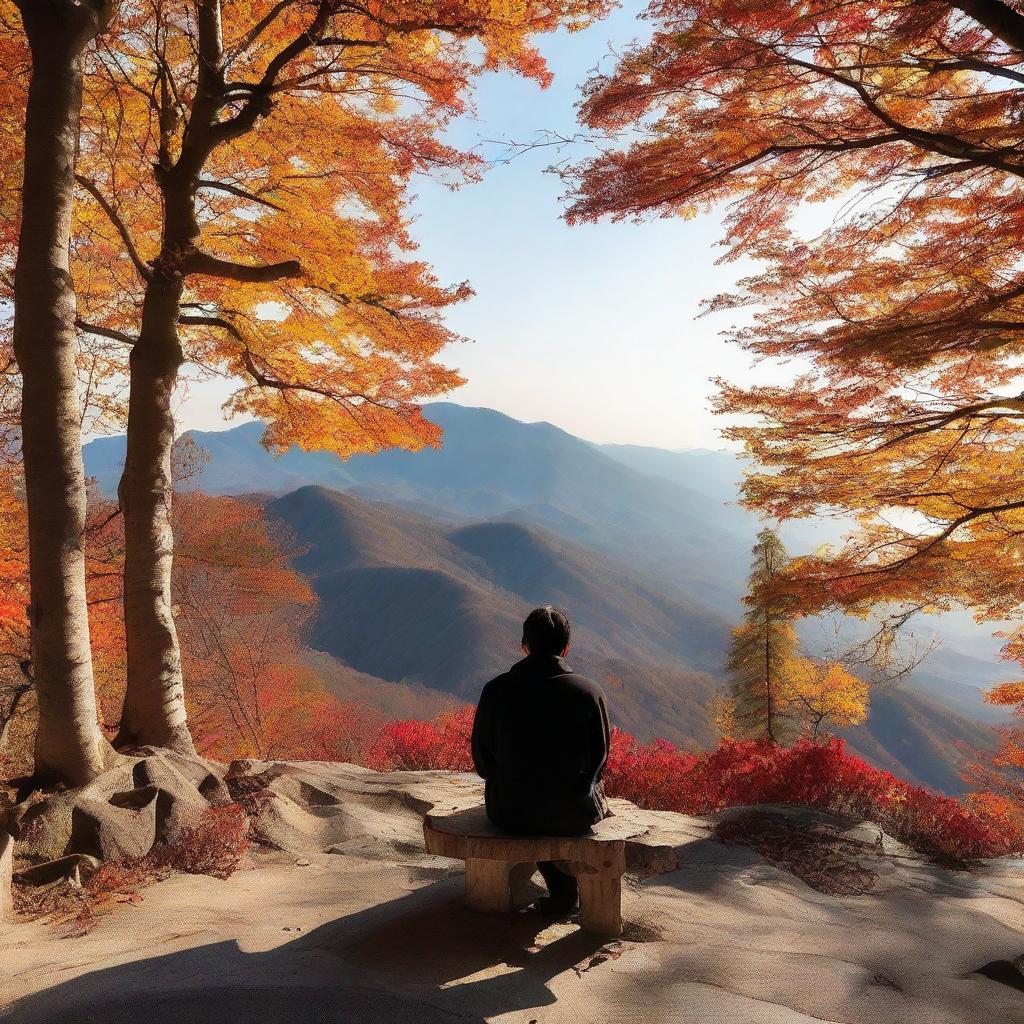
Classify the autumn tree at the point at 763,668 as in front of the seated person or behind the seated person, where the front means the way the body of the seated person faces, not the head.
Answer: in front

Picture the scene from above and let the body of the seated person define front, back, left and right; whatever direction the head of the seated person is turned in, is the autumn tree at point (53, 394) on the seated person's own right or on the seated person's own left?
on the seated person's own left

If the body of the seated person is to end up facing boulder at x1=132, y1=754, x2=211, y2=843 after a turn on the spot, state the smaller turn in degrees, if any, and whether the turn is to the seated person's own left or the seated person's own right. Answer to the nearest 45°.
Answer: approximately 45° to the seated person's own left

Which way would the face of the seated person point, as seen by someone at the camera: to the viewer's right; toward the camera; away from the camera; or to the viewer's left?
away from the camera

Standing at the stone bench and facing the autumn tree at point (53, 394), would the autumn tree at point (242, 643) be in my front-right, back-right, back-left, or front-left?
front-right

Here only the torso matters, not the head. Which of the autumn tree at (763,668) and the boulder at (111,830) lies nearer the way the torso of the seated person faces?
the autumn tree

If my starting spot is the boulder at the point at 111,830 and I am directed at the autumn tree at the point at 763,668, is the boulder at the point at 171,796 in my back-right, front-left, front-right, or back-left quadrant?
front-left

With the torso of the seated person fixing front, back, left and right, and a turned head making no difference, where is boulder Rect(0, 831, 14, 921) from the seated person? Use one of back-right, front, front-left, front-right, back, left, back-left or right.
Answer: left

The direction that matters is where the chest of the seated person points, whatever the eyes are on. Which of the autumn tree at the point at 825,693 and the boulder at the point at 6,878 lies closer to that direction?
the autumn tree

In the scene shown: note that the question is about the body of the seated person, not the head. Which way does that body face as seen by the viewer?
away from the camera

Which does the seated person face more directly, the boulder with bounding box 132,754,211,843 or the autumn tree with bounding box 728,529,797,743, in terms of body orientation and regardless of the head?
the autumn tree

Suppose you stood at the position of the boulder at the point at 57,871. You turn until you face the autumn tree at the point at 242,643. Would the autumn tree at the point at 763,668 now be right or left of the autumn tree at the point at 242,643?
right

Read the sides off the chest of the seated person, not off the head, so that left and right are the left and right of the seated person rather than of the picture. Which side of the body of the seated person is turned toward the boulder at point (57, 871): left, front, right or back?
left
